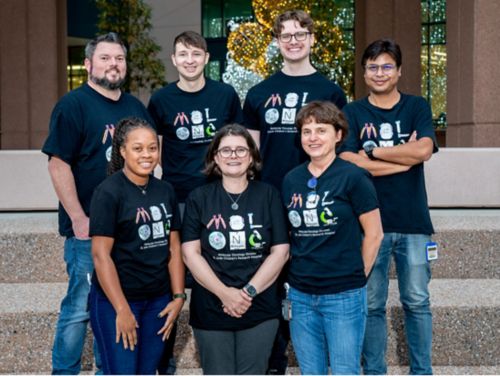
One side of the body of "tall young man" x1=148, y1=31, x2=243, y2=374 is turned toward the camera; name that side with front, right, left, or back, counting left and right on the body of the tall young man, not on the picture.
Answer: front

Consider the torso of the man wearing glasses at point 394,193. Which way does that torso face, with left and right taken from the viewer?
facing the viewer

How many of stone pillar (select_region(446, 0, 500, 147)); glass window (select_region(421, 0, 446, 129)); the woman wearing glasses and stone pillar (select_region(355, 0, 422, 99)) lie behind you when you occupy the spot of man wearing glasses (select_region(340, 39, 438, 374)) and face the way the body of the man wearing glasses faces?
3

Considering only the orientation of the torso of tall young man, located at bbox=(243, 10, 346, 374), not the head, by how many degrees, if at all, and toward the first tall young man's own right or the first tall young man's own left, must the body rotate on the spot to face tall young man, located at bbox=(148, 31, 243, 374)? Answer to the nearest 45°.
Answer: approximately 90° to the first tall young man's own right

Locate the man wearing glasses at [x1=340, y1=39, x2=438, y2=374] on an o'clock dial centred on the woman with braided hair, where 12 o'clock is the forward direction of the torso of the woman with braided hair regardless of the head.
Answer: The man wearing glasses is roughly at 10 o'clock from the woman with braided hair.

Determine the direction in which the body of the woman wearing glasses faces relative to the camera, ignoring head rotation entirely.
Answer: toward the camera

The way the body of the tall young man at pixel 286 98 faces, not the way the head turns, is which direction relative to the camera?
toward the camera

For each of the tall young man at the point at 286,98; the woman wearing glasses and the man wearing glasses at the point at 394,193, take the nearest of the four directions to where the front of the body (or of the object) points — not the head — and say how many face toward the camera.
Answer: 3

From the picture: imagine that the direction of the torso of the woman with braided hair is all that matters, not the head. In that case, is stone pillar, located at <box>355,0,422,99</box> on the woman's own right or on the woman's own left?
on the woman's own left

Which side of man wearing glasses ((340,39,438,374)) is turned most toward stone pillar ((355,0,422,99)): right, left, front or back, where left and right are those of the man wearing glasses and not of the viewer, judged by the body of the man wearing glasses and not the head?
back

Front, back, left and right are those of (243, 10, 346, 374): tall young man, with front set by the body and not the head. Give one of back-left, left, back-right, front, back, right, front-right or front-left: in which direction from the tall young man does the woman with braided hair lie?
front-right
